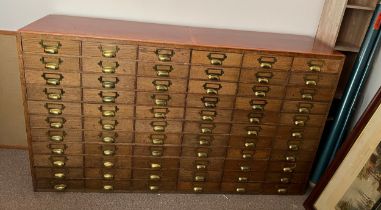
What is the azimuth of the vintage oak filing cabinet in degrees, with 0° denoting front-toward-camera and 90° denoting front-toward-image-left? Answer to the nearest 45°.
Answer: approximately 0°
